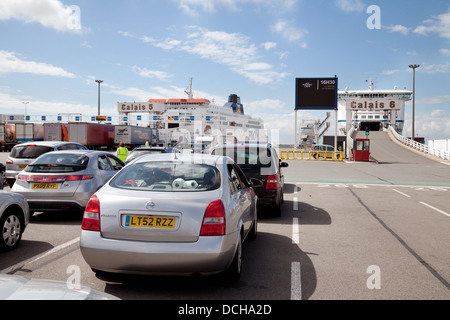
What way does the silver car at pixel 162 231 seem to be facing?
away from the camera

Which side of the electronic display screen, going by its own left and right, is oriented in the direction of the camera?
front

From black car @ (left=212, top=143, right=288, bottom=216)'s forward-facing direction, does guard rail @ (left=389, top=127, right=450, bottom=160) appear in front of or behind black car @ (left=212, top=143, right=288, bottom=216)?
in front

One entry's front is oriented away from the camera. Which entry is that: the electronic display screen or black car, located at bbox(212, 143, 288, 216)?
the black car

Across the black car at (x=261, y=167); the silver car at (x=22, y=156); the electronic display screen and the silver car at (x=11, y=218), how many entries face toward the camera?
1

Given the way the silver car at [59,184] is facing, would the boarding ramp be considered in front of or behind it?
in front

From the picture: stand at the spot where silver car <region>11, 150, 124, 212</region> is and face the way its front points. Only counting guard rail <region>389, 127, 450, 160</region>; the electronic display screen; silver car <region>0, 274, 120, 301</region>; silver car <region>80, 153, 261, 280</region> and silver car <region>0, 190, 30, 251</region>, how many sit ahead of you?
2

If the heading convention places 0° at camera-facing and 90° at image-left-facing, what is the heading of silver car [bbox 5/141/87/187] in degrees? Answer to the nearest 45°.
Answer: approximately 225°

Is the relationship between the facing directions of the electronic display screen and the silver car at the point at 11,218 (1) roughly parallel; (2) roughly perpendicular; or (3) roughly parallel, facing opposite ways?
roughly parallel, facing opposite ways

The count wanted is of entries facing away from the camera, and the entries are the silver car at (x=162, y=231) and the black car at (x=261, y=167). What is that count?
2

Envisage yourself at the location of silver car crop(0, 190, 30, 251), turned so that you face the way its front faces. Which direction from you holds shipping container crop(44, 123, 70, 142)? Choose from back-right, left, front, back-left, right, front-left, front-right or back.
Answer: front-left

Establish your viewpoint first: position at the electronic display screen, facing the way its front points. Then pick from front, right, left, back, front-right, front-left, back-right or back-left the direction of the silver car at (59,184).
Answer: front

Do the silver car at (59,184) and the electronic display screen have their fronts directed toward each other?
yes

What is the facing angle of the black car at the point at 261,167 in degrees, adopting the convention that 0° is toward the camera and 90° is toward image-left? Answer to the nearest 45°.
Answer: approximately 180°

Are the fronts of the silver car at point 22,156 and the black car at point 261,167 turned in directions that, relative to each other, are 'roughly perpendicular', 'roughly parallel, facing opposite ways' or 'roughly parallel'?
roughly parallel

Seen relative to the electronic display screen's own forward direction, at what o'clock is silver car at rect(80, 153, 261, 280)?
The silver car is roughly at 12 o'clock from the electronic display screen.

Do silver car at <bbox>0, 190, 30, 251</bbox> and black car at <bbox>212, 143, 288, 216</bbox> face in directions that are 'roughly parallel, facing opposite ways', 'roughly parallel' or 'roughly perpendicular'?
roughly parallel

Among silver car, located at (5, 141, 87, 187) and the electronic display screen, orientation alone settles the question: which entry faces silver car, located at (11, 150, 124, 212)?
the electronic display screen

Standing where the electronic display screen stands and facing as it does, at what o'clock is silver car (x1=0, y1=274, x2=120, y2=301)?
The silver car is roughly at 12 o'clock from the electronic display screen.

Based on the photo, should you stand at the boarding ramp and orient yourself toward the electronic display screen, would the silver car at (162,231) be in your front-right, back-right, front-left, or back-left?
front-left

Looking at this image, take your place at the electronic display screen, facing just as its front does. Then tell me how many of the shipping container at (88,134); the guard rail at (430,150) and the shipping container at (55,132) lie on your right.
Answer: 2
